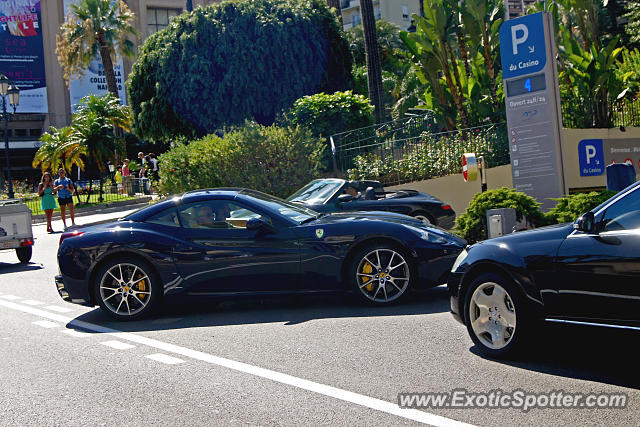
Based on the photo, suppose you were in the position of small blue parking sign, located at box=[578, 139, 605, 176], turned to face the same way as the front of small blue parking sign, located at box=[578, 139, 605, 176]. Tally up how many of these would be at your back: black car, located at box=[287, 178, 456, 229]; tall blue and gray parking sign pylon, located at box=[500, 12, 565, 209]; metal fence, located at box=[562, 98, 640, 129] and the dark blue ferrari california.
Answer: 1

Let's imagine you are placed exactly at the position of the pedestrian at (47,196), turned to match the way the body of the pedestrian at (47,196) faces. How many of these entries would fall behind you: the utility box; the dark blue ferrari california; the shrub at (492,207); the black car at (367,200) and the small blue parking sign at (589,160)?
0

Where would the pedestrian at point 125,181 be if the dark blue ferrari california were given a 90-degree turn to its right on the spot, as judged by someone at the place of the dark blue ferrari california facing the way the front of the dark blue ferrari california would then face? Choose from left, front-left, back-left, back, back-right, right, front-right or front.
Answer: back

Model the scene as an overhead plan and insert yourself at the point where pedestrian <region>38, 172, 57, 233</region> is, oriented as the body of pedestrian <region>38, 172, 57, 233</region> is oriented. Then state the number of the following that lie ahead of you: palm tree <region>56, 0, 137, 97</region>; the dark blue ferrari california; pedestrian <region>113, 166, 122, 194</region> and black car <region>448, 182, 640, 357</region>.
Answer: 2

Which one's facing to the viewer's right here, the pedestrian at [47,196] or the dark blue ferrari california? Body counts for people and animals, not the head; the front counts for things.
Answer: the dark blue ferrari california

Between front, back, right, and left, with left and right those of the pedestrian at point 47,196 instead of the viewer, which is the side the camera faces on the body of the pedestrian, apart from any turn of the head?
front

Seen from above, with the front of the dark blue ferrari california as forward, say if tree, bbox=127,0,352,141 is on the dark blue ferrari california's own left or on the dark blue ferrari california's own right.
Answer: on the dark blue ferrari california's own left

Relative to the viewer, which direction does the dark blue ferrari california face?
to the viewer's right

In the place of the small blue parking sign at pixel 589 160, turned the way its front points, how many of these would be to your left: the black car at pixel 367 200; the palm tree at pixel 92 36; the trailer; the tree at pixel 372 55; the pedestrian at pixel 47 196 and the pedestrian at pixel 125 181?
0

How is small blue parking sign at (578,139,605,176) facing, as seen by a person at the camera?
facing the viewer

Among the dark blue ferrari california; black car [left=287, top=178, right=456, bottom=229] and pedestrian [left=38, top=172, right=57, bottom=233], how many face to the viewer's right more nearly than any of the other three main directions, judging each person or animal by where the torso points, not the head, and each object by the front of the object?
1

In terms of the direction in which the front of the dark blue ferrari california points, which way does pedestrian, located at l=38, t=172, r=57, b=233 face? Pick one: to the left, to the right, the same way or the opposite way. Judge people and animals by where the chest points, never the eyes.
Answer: to the right
